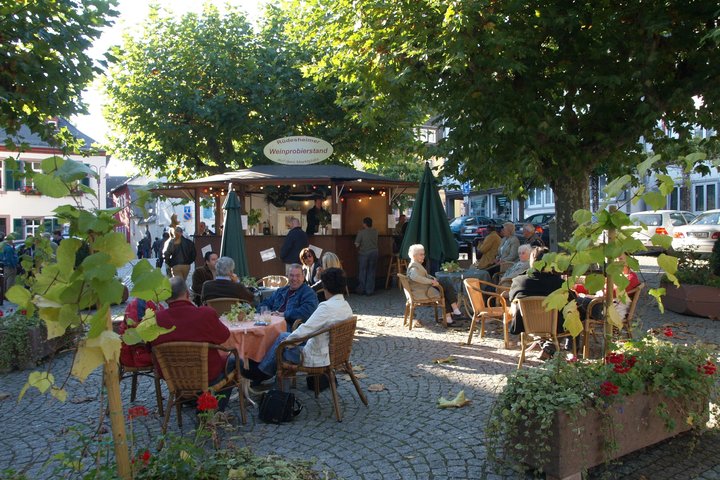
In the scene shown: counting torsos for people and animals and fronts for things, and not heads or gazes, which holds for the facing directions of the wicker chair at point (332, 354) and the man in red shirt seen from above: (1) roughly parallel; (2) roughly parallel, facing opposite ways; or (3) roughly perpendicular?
roughly perpendicular

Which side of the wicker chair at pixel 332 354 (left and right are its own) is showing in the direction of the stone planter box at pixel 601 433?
back

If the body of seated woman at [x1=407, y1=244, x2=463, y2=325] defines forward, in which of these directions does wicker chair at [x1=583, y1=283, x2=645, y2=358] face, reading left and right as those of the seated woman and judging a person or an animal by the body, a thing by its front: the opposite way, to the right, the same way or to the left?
the opposite way

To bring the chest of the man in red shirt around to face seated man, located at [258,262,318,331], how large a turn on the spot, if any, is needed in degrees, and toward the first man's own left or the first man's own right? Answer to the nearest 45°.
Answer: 0° — they already face them

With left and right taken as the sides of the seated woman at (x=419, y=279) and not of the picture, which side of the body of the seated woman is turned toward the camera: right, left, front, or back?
right

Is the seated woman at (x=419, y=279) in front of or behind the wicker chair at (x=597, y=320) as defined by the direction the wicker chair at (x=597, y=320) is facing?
in front

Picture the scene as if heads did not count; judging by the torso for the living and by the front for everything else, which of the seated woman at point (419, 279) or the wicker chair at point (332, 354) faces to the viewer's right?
the seated woman

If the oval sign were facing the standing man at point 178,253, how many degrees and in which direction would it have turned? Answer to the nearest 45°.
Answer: approximately 45° to its right

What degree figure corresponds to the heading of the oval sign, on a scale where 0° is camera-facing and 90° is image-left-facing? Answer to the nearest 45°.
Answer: approximately 0°

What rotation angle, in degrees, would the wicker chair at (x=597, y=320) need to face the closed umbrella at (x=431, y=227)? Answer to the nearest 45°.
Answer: approximately 45° to its right

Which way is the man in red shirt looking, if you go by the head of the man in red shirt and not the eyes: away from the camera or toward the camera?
away from the camera

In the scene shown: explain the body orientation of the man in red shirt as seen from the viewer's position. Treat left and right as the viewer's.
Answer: facing away from the viewer and to the right of the viewer

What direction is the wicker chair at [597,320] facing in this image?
to the viewer's left

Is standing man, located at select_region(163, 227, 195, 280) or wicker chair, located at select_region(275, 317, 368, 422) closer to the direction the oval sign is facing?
the wicker chair

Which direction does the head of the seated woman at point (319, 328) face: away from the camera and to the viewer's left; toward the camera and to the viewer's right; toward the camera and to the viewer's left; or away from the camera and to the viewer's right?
away from the camera and to the viewer's left

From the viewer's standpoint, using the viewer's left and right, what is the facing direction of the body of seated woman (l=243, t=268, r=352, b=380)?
facing away from the viewer and to the left of the viewer
